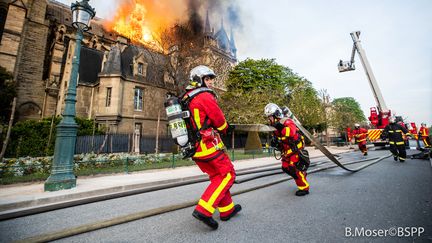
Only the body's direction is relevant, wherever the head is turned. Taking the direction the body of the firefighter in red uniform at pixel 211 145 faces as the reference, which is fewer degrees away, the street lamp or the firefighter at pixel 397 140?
the firefighter

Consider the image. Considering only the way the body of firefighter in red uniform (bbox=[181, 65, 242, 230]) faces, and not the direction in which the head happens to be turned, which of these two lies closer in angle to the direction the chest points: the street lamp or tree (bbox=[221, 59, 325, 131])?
the tree

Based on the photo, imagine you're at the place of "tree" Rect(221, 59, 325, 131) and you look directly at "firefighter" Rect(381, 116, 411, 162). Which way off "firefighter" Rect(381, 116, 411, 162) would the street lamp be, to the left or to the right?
right

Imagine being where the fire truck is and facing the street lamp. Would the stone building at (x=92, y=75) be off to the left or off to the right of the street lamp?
right
